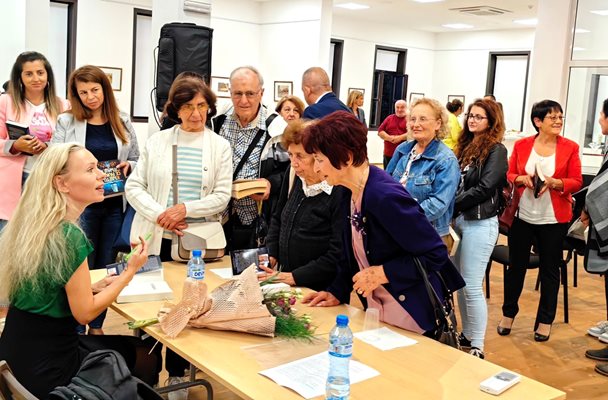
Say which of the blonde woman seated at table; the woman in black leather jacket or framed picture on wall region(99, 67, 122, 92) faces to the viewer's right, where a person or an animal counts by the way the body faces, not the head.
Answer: the blonde woman seated at table

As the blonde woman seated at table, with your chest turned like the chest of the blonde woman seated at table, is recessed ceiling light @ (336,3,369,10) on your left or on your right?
on your left

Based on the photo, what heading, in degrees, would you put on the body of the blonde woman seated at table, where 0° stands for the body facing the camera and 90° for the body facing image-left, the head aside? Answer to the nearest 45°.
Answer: approximately 270°

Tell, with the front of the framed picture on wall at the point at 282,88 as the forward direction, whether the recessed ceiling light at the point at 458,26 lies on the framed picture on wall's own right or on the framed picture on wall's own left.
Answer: on the framed picture on wall's own left

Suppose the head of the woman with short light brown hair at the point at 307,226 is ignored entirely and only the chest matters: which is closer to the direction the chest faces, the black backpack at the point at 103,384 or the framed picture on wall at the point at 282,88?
the black backpack
